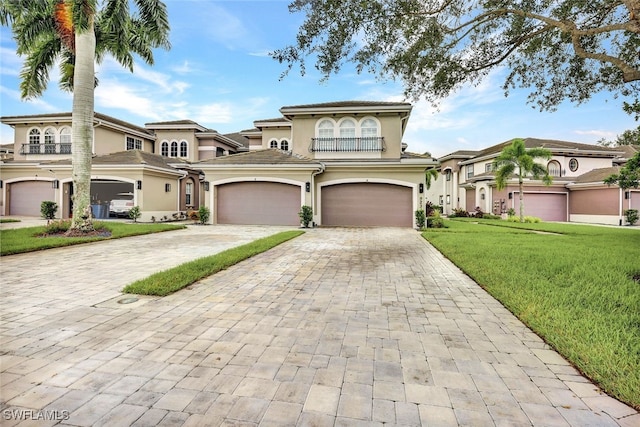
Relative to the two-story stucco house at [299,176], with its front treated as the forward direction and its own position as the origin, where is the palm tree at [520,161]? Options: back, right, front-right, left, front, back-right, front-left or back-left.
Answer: left

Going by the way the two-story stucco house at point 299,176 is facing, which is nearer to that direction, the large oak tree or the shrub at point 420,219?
the large oak tree

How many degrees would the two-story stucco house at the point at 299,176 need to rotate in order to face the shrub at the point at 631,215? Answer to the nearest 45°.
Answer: approximately 90° to its left

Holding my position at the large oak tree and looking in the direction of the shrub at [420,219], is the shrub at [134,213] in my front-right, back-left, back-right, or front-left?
front-left

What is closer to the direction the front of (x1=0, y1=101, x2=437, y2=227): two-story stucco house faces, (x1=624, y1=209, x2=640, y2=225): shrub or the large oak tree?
the large oak tree

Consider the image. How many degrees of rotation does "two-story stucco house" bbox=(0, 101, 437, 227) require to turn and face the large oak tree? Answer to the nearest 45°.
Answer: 0° — it already faces it

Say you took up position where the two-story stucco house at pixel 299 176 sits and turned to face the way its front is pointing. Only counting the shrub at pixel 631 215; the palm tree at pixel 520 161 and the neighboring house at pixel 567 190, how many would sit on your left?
3

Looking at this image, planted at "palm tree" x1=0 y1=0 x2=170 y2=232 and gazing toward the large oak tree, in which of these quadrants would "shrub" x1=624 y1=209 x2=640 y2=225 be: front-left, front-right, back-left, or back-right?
front-left

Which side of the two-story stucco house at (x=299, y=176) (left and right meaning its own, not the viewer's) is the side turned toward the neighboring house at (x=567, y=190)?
left

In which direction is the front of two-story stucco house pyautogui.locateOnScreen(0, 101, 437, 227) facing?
toward the camera

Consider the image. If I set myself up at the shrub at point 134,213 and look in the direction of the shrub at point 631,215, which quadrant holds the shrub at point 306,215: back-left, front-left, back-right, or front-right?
front-right
